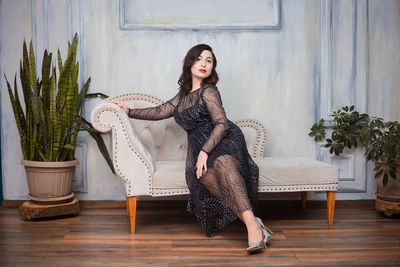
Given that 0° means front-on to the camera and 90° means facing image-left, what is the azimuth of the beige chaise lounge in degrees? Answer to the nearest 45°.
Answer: approximately 0°

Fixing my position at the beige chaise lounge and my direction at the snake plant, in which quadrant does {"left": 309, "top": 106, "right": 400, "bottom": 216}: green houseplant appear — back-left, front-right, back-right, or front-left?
back-right

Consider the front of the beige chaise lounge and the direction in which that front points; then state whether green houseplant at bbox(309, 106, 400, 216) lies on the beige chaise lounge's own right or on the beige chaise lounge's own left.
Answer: on the beige chaise lounge's own left
